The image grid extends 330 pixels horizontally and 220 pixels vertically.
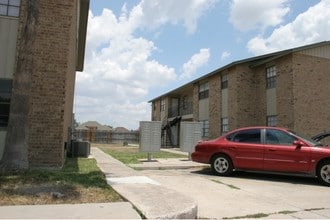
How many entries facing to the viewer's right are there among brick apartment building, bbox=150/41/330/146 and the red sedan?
1

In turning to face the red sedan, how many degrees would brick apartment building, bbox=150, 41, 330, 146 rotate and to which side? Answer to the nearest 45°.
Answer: approximately 45° to its left

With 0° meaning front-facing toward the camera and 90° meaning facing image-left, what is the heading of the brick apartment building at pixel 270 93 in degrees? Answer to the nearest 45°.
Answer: approximately 45°

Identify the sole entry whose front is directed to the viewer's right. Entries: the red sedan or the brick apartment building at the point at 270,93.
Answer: the red sedan

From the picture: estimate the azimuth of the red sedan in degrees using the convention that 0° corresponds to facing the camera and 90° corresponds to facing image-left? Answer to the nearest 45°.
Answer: approximately 270°

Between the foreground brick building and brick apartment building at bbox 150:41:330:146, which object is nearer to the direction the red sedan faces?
the brick apartment building

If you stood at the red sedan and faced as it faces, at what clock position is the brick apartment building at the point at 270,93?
The brick apartment building is roughly at 9 o'clock from the red sedan.

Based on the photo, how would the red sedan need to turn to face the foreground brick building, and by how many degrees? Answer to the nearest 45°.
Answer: approximately 180°

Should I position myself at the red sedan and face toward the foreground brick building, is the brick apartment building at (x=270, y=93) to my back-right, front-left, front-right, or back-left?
back-right
